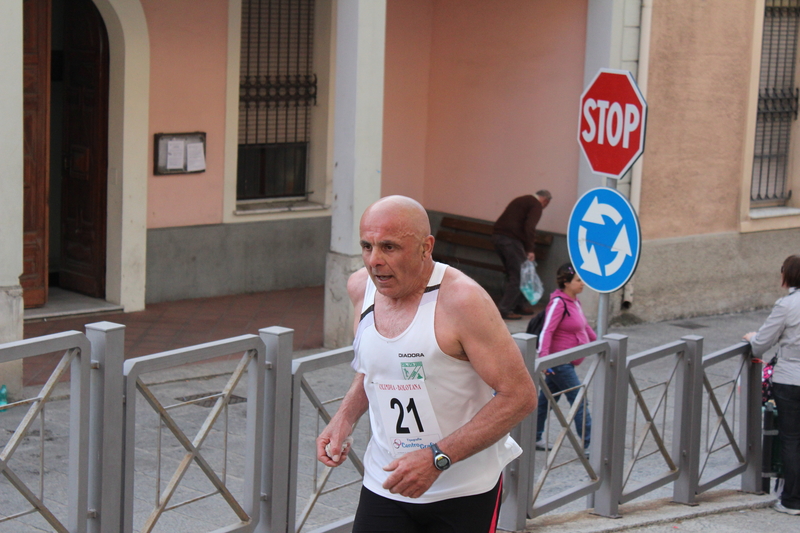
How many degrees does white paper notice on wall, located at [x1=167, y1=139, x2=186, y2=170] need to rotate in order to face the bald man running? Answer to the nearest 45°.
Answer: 0° — it already faces them

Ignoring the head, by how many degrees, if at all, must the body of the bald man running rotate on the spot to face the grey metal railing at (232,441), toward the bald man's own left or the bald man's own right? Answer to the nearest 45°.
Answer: approximately 90° to the bald man's own right

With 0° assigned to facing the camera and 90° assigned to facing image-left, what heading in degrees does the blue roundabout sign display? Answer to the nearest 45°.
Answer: approximately 45°

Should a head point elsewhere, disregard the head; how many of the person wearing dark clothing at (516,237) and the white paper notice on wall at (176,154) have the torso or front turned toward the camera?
1

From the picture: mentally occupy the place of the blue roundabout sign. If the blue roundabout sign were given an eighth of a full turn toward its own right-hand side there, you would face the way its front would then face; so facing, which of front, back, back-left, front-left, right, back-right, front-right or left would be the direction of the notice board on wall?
front-right

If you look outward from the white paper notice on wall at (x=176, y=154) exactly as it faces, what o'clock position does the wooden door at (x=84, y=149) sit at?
The wooden door is roughly at 3 o'clock from the white paper notice on wall.

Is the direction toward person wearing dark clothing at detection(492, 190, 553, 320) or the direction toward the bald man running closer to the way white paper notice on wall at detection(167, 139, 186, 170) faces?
the bald man running

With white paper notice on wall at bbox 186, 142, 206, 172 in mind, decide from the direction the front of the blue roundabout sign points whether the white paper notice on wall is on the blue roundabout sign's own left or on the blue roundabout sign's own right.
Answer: on the blue roundabout sign's own right

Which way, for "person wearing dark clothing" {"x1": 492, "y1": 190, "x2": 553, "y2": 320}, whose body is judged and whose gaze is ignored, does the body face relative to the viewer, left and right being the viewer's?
facing to the right of the viewer

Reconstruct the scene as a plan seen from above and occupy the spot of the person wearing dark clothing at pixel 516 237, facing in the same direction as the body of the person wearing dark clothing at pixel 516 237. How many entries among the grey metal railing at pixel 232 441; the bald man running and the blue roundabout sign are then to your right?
3

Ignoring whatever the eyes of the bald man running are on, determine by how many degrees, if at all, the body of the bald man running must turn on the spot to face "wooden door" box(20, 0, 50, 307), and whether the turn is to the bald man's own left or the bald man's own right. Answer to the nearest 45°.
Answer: approximately 90° to the bald man's own right
